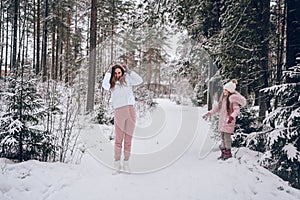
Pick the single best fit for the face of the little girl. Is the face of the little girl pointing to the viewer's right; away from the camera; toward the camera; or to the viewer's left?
to the viewer's left

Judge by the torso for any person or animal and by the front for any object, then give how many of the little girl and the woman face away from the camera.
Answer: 0

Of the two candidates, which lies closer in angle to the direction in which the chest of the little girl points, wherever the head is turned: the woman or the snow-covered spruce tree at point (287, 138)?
the woman

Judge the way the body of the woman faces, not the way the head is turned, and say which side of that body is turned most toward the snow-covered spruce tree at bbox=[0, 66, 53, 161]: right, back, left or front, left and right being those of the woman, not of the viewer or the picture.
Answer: right

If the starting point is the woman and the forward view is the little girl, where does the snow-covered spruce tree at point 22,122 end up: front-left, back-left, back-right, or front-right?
back-left

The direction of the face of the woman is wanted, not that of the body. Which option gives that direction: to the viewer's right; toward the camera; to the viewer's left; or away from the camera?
toward the camera

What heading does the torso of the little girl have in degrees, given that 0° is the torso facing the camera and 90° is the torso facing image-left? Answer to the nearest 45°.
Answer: approximately 45°

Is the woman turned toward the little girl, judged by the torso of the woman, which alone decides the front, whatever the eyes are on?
no

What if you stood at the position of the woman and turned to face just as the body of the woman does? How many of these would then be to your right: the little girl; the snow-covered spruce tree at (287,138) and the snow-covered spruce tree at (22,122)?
1

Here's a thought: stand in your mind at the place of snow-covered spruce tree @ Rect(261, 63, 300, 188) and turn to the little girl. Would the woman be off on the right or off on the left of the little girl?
left

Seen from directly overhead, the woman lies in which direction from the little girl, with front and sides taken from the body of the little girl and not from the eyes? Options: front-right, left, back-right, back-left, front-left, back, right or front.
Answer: front

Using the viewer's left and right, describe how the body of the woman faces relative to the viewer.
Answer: facing the viewer

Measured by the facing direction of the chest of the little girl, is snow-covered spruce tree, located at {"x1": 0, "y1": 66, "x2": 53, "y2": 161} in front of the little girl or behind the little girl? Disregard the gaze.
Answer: in front
